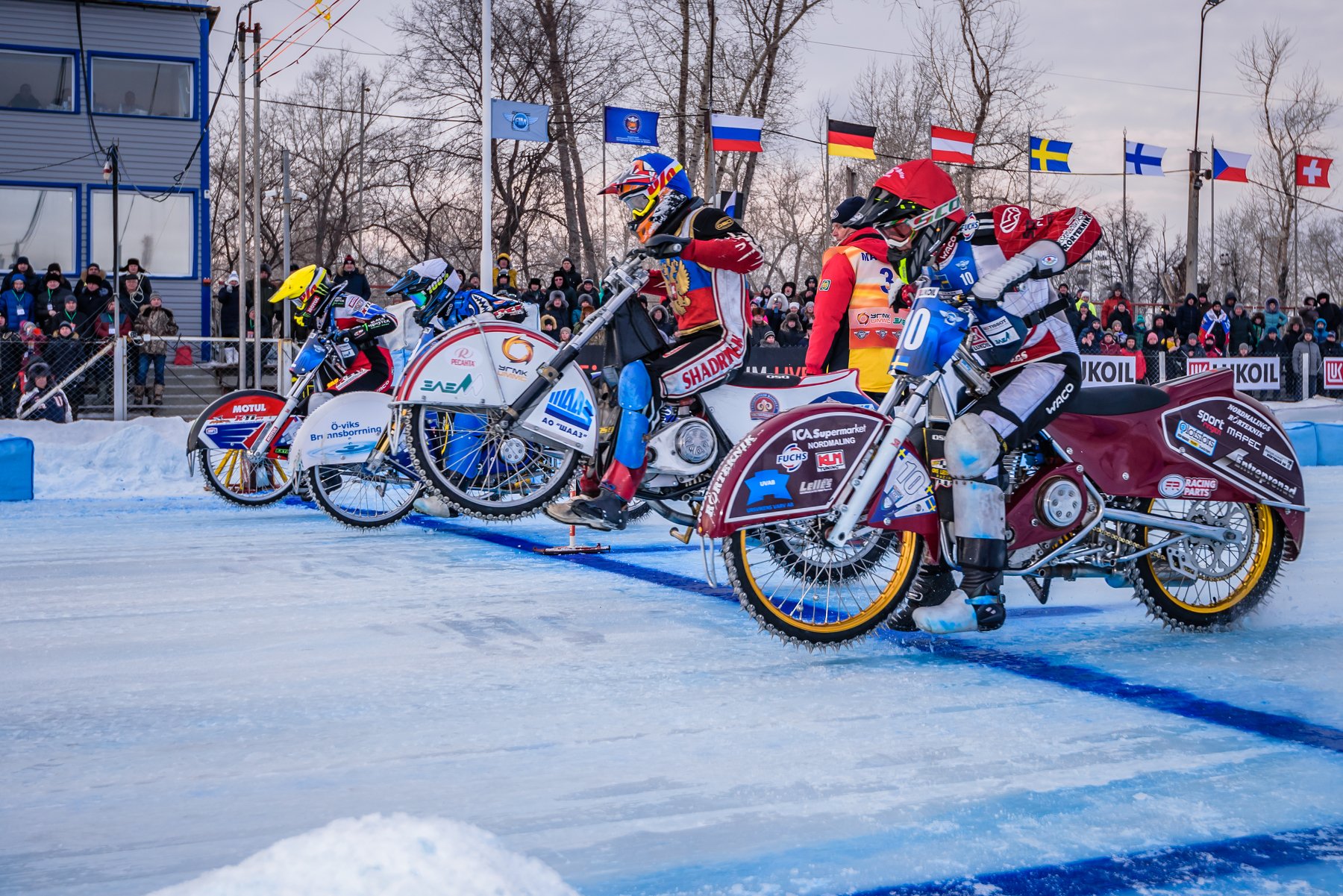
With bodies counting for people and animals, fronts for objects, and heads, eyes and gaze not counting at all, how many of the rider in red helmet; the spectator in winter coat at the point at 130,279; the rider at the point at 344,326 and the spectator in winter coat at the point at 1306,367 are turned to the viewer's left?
2

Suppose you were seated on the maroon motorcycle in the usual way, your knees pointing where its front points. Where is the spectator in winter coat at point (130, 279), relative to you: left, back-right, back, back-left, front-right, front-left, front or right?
front-right

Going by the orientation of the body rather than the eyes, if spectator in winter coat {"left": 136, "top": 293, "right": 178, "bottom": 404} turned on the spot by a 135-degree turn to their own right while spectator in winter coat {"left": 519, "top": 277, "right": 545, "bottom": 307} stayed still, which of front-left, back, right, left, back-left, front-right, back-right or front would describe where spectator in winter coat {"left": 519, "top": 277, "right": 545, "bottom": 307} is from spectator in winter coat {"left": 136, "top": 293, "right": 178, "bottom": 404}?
back-right

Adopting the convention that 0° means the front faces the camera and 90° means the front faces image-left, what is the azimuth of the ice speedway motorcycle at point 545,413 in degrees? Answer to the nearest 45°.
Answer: approximately 90°

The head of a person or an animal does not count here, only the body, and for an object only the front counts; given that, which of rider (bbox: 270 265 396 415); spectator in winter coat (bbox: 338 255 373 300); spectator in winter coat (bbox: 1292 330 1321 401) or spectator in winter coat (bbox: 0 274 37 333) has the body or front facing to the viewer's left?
the rider

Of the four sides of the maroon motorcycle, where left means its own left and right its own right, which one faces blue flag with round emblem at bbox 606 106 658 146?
right

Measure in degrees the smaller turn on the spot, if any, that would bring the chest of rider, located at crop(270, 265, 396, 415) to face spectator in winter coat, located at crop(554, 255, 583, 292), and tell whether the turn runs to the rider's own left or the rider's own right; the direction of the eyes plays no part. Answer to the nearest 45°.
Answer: approximately 90° to the rider's own right

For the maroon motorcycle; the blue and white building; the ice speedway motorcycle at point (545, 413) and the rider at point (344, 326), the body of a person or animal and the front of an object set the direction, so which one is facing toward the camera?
the blue and white building

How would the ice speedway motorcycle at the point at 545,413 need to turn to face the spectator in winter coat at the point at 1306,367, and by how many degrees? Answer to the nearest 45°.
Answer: approximately 135° to its right

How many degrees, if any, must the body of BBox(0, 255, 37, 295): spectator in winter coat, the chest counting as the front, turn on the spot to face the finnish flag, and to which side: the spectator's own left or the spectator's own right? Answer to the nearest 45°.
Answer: approximately 90° to the spectator's own left

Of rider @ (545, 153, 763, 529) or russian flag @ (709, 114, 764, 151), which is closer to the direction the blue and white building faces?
the rider
